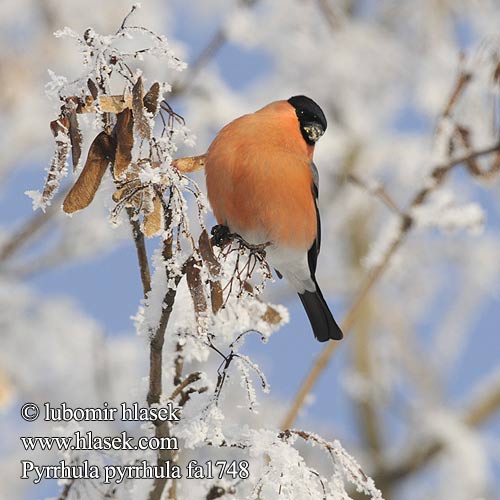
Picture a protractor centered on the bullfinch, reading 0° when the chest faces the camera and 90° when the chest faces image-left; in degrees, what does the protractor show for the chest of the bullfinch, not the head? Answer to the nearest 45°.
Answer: approximately 45°
